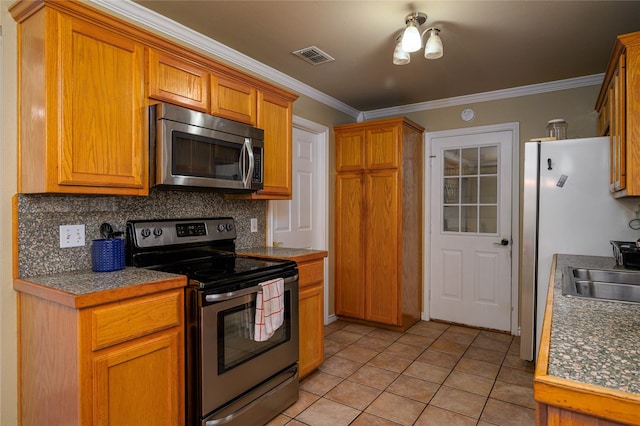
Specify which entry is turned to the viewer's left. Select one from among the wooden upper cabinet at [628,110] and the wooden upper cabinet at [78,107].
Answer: the wooden upper cabinet at [628,110]

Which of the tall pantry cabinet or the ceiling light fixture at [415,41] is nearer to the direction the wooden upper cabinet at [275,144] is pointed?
the ceiling light fixture

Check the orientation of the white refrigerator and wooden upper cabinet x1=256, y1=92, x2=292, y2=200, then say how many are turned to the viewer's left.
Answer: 1

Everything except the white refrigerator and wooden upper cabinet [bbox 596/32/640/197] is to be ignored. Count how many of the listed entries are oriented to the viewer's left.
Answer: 2

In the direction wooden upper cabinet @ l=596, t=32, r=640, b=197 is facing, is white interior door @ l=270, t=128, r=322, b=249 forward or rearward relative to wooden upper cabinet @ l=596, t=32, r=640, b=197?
forward

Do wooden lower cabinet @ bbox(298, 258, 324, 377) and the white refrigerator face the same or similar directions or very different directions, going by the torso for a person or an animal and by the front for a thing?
very different directions

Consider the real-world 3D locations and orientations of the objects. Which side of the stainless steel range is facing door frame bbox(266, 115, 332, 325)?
left

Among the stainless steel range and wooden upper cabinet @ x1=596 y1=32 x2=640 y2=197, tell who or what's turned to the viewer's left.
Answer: the wooden upper cabinet

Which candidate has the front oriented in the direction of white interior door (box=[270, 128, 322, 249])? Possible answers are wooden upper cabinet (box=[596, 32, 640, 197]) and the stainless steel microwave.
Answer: the wooden upper cabinet

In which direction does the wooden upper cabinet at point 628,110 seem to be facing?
to the viewer's left

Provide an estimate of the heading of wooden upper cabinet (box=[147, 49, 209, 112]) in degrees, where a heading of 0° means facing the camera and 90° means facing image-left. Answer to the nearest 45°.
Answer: approximately 315°

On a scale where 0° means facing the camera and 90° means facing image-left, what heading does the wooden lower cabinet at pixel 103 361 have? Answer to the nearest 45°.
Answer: approximately 315°
